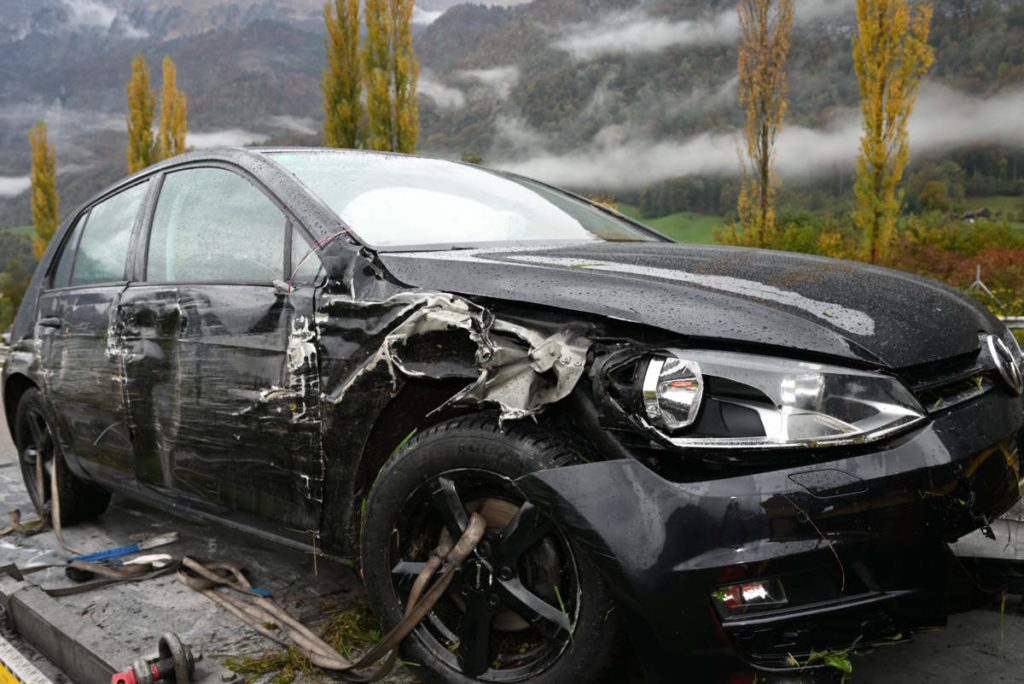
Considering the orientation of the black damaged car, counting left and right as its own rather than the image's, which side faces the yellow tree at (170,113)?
back

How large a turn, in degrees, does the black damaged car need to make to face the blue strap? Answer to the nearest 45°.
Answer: approximately 180°

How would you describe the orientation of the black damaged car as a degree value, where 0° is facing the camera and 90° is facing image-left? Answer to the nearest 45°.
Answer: approximately 315°

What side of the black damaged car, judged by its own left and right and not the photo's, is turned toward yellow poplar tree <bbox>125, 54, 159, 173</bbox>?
back

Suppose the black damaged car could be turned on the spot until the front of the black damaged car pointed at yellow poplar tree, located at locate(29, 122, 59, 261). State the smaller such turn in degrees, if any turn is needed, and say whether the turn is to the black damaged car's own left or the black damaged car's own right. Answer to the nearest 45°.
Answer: approximately 180°

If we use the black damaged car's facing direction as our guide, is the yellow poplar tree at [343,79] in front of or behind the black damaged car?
behind

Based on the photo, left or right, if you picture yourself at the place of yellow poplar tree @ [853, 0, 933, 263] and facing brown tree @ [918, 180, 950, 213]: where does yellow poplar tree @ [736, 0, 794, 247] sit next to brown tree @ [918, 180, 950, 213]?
left

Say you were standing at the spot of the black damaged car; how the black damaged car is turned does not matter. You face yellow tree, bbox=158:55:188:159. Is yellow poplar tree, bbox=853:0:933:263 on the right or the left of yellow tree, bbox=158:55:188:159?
right

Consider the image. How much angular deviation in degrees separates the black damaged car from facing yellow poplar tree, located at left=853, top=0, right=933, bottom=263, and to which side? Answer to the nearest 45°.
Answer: approximately 90° to its left

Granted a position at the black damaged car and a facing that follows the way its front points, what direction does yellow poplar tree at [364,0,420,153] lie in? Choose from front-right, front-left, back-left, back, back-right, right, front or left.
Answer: back-left

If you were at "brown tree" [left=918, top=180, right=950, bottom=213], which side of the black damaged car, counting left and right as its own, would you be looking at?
left
